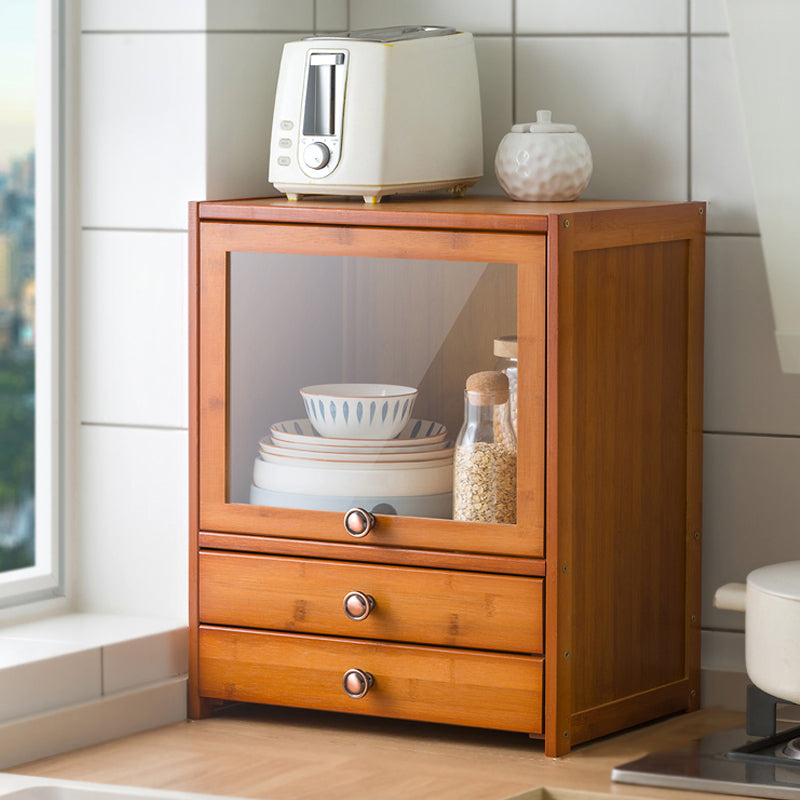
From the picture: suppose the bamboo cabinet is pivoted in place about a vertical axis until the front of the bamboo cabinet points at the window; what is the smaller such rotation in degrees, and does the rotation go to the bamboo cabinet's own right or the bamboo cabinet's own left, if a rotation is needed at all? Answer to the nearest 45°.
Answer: approximately 45° to the bamboo cabinet's own right

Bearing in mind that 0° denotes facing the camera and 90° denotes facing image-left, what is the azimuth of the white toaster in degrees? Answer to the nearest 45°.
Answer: approximately 45°

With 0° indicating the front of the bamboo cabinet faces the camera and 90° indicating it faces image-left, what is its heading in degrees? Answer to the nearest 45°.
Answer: approximately 45°
